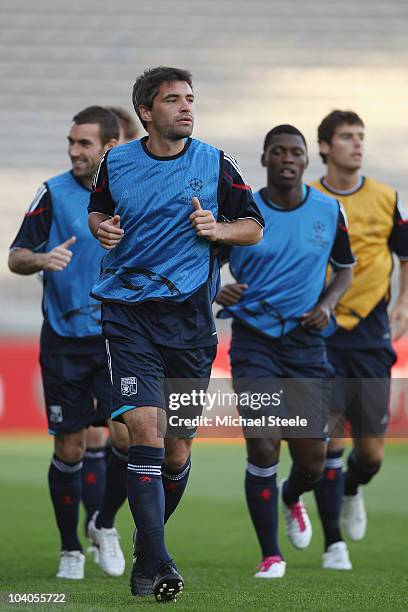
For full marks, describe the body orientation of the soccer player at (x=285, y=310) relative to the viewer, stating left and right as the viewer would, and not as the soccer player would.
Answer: facing the viewer

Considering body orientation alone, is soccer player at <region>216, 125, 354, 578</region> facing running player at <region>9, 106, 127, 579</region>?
no

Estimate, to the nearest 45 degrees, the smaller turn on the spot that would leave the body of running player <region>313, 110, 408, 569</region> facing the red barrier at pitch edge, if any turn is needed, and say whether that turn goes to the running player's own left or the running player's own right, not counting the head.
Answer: approximately 135° to the running player's own right

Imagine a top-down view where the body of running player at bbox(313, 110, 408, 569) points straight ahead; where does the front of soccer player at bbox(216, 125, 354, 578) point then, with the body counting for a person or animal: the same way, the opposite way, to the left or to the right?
the same way

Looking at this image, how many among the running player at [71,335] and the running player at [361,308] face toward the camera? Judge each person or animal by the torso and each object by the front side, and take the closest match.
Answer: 2

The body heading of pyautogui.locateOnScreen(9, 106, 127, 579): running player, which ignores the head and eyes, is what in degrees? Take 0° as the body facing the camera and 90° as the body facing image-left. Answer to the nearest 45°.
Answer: approximately 0°

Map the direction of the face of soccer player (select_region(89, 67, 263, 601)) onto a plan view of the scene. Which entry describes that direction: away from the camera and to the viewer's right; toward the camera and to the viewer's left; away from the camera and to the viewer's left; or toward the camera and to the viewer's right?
toward the camera and to the viewer's right

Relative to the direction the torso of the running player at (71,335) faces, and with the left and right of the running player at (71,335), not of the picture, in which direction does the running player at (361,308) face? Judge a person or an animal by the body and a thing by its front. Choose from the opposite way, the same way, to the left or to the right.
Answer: the same way

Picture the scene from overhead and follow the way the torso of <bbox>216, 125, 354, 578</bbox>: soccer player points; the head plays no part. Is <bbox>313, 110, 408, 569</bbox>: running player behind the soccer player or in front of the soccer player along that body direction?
behind

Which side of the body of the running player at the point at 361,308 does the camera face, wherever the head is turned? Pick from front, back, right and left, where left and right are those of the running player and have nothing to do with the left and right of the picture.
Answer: front

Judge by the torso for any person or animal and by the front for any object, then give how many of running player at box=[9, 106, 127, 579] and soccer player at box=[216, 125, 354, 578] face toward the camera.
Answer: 2

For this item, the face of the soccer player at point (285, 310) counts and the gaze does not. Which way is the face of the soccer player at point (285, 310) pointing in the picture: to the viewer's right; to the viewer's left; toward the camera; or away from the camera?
toward the camera

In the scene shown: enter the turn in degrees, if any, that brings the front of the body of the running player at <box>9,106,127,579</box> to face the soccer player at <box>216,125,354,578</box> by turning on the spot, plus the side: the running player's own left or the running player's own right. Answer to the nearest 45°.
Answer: approximately 90° to the running player's own left

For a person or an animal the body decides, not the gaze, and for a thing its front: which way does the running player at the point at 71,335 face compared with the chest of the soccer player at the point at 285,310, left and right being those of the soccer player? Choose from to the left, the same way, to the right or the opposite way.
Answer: the same way

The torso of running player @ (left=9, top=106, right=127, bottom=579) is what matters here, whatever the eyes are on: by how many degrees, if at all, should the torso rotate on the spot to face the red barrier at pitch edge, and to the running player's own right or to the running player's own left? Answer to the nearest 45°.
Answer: approximately 180°
